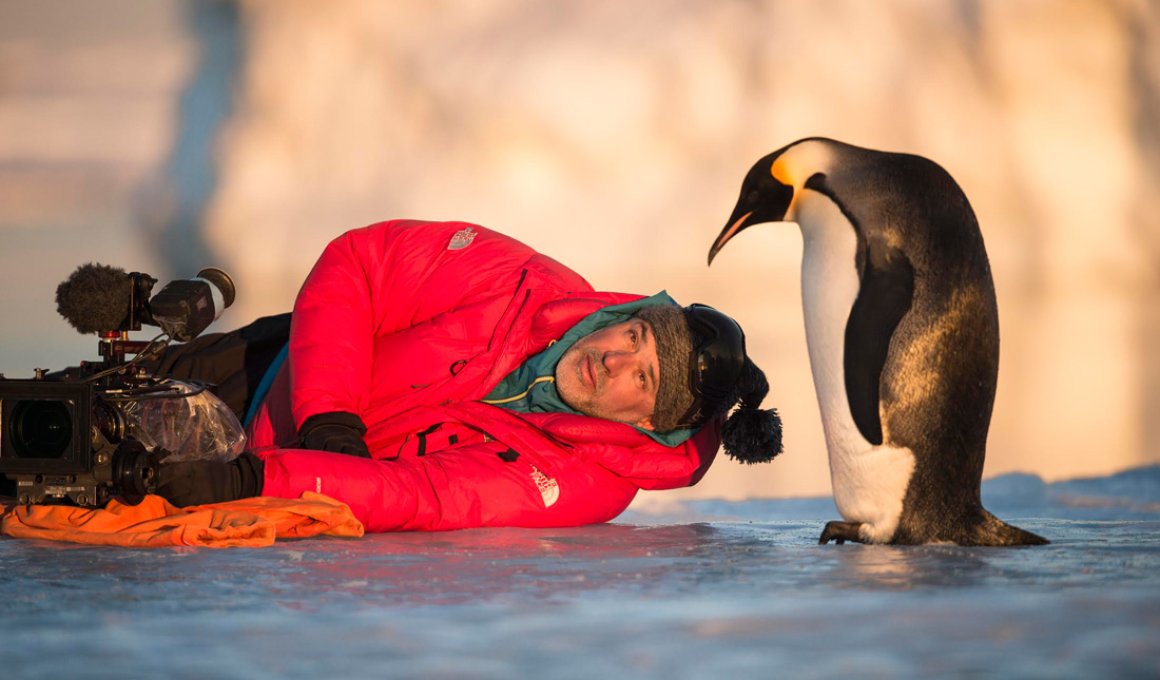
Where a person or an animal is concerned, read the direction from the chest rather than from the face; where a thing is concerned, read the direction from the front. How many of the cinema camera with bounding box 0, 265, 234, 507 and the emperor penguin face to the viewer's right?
0

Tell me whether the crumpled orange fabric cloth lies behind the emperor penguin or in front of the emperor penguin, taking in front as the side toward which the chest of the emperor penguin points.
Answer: in front

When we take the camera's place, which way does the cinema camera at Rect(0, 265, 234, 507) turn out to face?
facing the viewer and to the left of the viewer

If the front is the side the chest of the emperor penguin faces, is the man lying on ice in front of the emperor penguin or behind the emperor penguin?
in front

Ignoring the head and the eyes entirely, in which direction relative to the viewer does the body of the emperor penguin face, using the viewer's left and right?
facing to the left of the viewer

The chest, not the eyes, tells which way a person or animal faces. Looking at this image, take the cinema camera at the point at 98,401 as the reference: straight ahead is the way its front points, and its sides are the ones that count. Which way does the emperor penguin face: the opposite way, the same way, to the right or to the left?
to the right

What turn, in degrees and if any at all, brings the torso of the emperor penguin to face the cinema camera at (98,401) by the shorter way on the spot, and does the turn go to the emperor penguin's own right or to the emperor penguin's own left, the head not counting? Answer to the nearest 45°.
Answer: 0° — it already faces it
